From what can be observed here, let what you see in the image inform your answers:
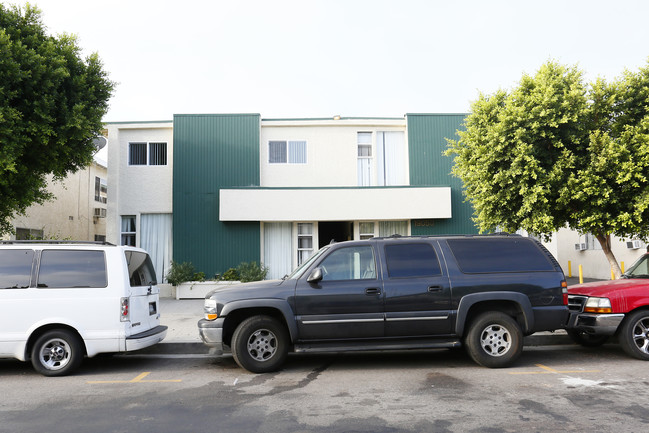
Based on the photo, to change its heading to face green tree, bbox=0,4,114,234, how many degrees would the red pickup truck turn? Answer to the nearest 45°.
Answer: approximately 45° to its right

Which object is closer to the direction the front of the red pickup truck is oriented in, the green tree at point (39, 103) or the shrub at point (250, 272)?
the green tree

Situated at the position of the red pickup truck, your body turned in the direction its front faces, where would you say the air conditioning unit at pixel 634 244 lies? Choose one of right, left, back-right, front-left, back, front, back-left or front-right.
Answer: back-right

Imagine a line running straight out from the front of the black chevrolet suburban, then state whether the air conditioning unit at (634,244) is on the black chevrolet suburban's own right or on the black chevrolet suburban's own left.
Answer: on the black chevrolet suburban's own right

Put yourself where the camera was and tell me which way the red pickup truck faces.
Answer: facing the viewer and to the left of the viewer

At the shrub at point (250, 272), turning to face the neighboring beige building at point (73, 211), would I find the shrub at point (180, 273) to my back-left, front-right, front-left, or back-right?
front-left

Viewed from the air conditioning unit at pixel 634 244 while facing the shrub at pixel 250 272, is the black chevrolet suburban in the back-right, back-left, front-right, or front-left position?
front-left

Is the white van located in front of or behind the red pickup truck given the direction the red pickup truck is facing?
in front

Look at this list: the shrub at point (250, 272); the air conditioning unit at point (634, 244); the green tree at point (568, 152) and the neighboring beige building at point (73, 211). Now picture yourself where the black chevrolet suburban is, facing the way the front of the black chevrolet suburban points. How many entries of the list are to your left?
0

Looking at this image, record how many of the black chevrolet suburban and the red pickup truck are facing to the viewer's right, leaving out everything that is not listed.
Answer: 0

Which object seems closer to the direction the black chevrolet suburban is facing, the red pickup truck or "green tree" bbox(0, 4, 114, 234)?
the green tree

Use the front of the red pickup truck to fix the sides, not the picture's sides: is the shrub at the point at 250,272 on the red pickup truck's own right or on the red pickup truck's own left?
on the red pickup truck's own right

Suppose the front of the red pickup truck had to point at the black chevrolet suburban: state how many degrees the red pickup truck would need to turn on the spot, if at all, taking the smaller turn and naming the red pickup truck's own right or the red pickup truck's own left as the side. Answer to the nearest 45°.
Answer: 0° — it already faces it

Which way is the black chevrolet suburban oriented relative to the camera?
to the viewer's left

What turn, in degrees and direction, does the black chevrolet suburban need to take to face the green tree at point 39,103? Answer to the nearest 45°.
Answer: approximately 45° to its right

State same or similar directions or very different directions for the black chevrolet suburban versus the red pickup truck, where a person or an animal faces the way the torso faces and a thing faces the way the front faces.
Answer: same or similar directions

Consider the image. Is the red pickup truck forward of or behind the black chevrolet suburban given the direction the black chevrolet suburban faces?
behind
